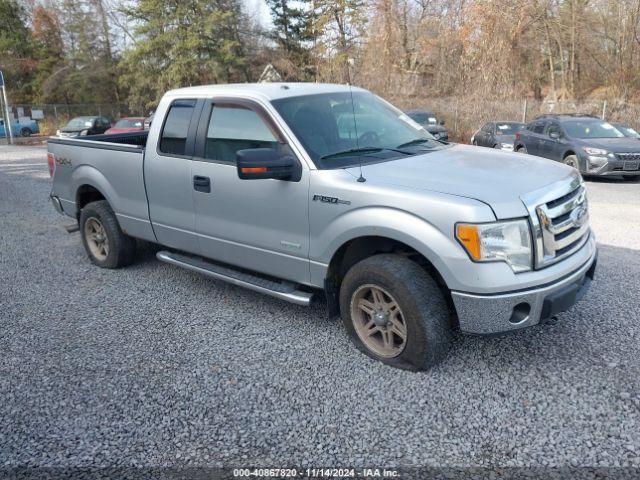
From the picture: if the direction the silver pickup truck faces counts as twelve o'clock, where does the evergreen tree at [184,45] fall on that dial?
The evergreen tree is roughly at 7 o'clock from the silver pickup truck.

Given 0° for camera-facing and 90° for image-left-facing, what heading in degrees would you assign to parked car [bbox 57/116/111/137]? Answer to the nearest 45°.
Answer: approximately 45°

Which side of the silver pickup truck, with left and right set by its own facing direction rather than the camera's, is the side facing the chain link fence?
back

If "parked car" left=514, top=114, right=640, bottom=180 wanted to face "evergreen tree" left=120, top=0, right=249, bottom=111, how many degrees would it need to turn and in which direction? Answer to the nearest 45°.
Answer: approximately 180°

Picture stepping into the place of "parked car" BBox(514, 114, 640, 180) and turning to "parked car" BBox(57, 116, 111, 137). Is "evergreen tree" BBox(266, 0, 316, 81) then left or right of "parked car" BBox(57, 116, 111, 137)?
right

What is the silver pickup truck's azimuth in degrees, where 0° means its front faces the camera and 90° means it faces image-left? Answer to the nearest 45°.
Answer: approximately 315°

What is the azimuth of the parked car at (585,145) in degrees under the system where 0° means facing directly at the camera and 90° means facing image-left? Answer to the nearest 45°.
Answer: approximately 315°

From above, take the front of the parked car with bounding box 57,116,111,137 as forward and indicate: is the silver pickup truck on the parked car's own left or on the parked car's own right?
on the parked car's own left
